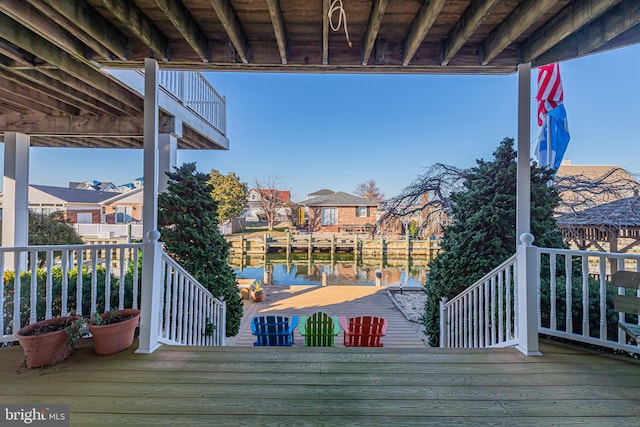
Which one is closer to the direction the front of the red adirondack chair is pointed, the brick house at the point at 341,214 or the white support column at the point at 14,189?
the brick house

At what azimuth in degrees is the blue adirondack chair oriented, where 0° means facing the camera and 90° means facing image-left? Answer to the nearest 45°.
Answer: approximately 180°

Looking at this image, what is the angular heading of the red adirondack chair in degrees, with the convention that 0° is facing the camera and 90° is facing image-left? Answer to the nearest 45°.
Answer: approximately 180°

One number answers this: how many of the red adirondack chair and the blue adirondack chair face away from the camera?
2

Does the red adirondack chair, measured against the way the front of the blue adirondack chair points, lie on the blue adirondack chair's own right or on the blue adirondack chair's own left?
on the blue adirondack chair's own right

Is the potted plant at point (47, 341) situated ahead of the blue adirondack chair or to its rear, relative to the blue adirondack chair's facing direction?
to the rear

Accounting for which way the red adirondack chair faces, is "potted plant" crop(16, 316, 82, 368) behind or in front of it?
behind
